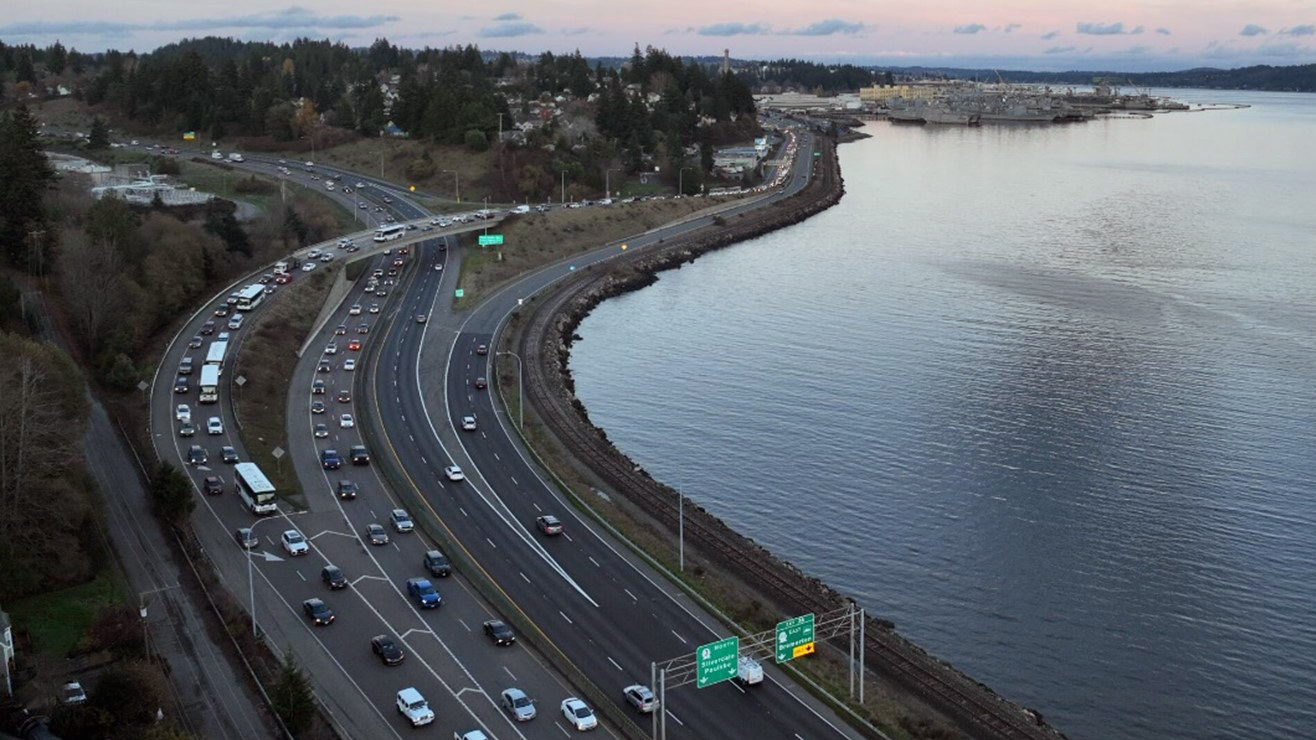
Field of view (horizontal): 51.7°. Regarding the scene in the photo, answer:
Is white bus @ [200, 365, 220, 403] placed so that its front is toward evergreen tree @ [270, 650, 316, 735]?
yes

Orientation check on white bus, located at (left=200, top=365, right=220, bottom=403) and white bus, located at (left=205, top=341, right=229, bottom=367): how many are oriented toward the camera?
2

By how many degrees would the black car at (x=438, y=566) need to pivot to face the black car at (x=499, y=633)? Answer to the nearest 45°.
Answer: approximately 45° to its right

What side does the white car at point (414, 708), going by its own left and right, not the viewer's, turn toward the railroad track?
left

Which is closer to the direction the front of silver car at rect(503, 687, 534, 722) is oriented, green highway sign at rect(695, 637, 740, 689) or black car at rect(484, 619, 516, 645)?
the green highway sign

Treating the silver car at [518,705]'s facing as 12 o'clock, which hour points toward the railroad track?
The railroad track is roughly at 9 o'clock from the silver car.

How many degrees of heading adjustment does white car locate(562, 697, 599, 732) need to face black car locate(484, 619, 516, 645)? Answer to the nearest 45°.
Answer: approximately 180°

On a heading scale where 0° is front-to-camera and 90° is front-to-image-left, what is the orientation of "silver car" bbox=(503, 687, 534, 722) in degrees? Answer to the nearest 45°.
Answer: approximately 315°

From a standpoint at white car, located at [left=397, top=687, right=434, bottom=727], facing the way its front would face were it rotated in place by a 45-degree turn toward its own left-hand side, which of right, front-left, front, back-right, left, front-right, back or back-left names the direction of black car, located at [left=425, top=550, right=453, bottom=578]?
left

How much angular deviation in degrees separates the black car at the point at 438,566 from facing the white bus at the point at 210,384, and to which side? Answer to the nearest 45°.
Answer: approximately 180°
